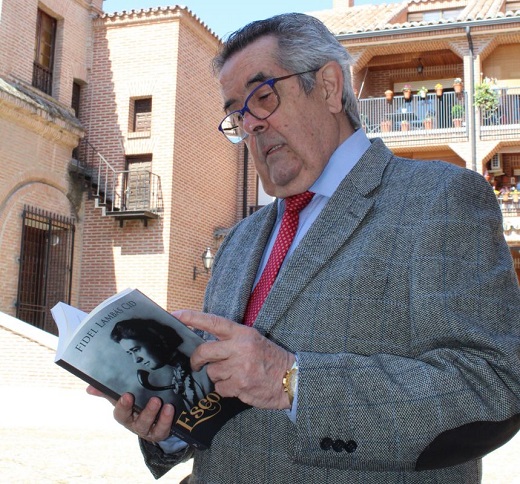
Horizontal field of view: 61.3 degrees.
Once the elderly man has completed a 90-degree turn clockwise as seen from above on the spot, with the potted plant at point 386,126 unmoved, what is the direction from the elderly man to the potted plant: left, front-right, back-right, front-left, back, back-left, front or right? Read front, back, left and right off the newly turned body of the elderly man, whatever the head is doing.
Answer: front-right

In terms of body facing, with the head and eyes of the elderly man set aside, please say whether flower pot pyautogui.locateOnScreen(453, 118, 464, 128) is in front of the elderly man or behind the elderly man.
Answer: behind

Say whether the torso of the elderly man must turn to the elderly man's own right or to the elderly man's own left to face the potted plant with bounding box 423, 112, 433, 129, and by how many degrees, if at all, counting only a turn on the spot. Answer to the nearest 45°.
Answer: approximately 135° to the elderly man's own right

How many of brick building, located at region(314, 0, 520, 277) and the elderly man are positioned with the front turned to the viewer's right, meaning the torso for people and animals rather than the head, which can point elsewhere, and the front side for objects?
0

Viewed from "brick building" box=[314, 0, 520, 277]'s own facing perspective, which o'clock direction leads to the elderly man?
The elderly man is roughly at 12 o'clock from the brick building.

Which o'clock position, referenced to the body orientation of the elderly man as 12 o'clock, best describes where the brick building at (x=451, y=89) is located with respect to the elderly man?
The brick building is roughly at 5 o'clock from the elderly man.

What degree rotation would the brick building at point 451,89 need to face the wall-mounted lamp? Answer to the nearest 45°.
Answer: approximately 45° to its right

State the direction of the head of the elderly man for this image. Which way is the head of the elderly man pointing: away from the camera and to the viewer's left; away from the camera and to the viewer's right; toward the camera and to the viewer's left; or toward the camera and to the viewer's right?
toward the camera and to the viewer's left

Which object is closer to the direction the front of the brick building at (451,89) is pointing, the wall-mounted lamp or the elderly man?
the elderly man

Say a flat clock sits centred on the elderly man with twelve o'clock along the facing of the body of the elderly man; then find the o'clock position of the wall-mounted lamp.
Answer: The wall-mounted lamp is roughly at 4 o'clock from the elderly man.

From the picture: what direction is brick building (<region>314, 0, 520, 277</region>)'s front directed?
toward the camera
